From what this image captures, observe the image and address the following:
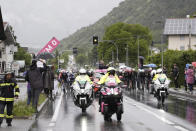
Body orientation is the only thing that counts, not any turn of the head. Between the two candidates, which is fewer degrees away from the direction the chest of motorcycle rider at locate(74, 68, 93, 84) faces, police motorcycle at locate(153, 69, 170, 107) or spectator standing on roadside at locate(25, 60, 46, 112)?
the spectator standing on roadside

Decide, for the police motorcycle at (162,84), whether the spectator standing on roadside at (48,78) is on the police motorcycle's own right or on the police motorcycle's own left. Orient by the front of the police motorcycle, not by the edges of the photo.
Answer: on the police motorcycle's own right

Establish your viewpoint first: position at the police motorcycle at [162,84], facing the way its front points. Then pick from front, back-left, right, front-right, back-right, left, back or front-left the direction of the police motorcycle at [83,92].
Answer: front-right

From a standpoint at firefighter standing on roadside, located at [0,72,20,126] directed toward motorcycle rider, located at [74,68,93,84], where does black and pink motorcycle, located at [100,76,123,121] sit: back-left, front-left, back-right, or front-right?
front-right

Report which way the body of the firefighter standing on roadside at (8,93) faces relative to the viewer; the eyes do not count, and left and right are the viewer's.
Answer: facing the viewer

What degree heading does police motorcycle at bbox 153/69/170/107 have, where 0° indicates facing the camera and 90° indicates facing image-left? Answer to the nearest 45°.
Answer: approximately 0°

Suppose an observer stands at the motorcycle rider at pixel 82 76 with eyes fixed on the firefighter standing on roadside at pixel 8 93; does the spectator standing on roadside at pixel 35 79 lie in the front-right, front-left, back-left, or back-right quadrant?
front-right

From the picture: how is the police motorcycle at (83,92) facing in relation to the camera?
toward the camera
